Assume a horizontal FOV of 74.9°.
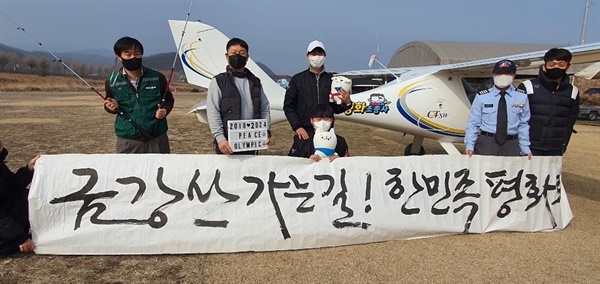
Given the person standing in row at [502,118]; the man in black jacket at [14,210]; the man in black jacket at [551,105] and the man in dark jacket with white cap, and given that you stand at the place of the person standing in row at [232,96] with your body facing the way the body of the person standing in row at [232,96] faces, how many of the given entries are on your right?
1

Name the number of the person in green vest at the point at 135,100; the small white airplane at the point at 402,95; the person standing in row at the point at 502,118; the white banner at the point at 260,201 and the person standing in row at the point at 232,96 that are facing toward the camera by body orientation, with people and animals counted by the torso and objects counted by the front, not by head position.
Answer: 4

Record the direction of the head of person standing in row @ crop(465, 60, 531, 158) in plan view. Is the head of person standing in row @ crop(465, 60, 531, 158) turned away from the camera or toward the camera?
toward the camera

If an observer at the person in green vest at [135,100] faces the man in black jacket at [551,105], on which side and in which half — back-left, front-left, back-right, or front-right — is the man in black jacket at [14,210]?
back-right

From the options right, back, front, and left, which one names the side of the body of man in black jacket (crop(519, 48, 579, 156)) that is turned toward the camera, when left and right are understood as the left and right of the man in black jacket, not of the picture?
front

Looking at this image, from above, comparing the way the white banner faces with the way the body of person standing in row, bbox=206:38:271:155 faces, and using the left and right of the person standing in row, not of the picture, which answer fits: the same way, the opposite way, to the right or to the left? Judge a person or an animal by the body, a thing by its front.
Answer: the same way

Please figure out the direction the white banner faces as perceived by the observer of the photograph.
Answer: facing the viewer

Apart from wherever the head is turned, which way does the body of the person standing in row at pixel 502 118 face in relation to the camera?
toward the camera

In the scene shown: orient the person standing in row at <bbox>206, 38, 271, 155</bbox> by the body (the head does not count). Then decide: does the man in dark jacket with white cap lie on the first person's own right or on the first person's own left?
on the first person's own left

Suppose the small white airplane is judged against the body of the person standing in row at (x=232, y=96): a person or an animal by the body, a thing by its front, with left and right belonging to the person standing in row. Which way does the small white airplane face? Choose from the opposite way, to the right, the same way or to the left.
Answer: to the left

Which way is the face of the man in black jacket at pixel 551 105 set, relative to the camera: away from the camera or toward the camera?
toward the camera

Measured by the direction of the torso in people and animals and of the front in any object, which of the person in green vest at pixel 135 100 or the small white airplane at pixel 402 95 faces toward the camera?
the person in green vest

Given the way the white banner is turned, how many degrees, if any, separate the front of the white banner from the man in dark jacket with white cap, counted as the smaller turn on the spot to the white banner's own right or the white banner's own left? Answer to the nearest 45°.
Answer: approximately 135° to the white banner's own left
